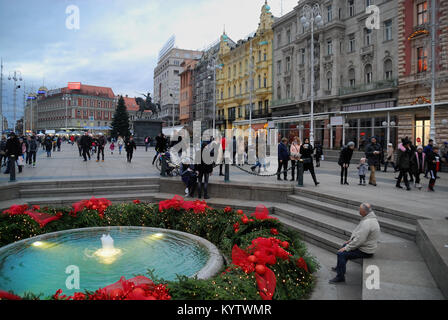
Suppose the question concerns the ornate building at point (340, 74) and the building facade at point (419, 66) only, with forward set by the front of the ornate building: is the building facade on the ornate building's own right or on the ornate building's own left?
on the ornate building's own left

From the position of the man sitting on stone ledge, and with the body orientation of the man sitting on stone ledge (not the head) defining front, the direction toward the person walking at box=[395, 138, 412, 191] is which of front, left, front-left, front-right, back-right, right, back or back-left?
right

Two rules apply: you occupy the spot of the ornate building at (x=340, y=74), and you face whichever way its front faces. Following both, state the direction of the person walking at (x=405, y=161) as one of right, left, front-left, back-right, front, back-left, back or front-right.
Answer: front-left

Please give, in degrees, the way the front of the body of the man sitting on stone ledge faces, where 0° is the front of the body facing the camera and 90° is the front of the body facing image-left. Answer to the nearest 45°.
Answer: approximately 90°

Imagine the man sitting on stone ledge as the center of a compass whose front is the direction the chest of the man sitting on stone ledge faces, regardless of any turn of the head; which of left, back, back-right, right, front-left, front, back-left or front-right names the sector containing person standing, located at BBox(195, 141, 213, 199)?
front-right

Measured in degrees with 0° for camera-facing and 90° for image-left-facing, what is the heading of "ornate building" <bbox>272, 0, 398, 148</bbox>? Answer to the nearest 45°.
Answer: approximately 45°

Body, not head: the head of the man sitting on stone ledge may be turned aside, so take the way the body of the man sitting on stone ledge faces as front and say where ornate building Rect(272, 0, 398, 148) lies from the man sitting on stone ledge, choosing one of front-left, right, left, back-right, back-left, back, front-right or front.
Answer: right
